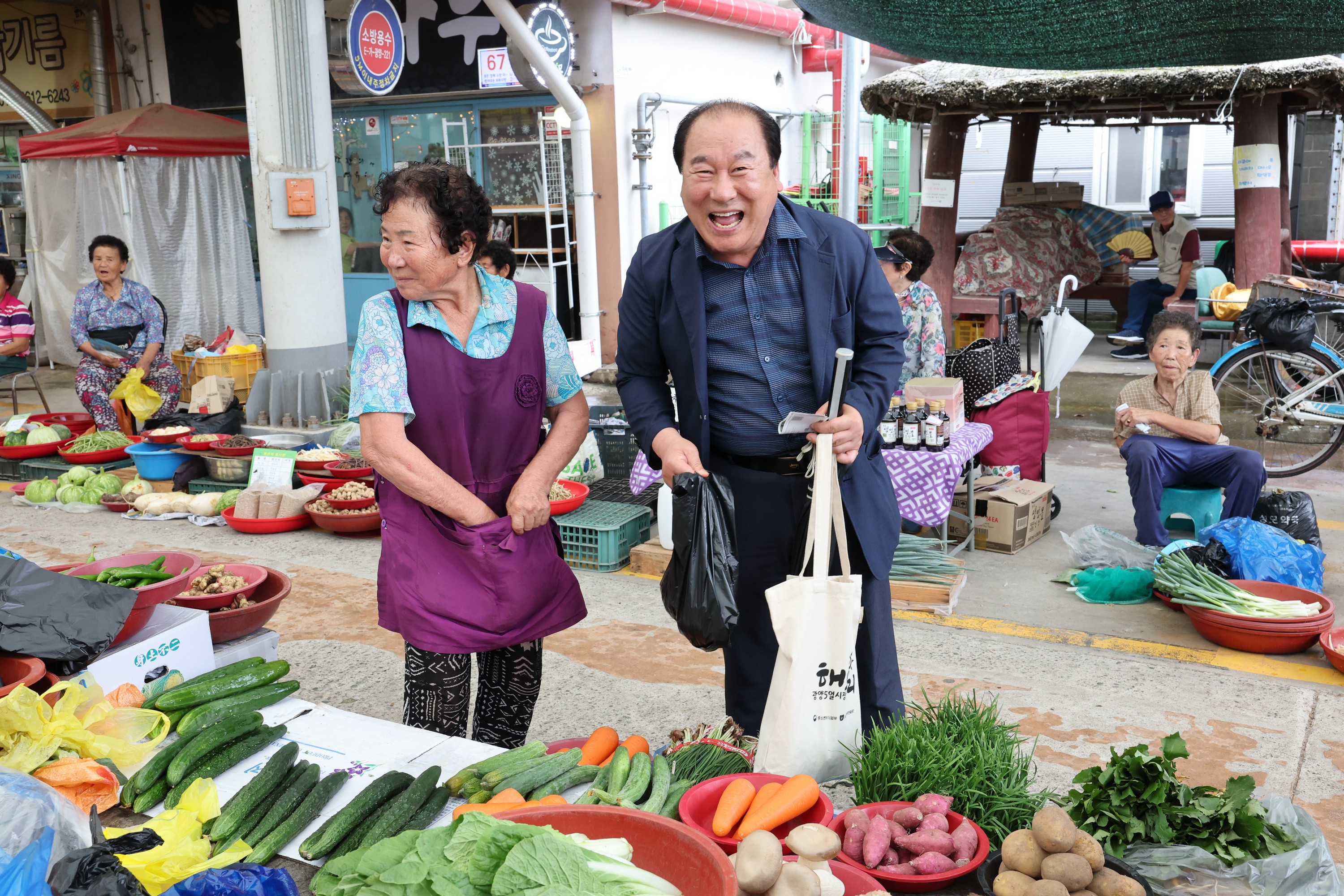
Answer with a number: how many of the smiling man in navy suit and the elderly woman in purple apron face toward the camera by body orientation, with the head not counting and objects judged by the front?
2

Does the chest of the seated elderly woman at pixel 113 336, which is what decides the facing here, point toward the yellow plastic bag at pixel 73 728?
yes

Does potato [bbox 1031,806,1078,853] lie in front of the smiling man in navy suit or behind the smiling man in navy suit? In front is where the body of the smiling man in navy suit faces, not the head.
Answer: in front

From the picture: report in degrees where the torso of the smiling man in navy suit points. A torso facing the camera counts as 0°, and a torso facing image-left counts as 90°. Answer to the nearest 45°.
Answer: approximately 0°

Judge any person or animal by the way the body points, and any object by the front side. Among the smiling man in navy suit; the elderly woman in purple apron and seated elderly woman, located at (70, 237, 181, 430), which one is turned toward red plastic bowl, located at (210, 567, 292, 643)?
the seated elderly woman

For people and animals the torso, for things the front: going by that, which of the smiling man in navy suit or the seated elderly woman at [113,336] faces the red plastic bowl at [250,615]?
the seated elderly woman

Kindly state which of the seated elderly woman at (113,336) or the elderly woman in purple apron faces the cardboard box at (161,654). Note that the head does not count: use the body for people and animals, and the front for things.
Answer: the seated elderly woman

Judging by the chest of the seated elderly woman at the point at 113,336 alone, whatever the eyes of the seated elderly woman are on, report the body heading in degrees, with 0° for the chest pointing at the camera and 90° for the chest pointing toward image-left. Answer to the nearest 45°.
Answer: approximately 0°

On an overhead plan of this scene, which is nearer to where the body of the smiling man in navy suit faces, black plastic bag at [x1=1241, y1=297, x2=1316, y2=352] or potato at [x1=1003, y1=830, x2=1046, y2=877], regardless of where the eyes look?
the potato

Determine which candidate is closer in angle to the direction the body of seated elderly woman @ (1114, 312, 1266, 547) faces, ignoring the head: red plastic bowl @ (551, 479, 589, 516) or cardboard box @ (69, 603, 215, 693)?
the cardboard box
